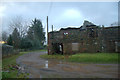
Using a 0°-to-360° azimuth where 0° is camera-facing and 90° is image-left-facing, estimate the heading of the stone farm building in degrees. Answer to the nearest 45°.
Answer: approximately 0°
